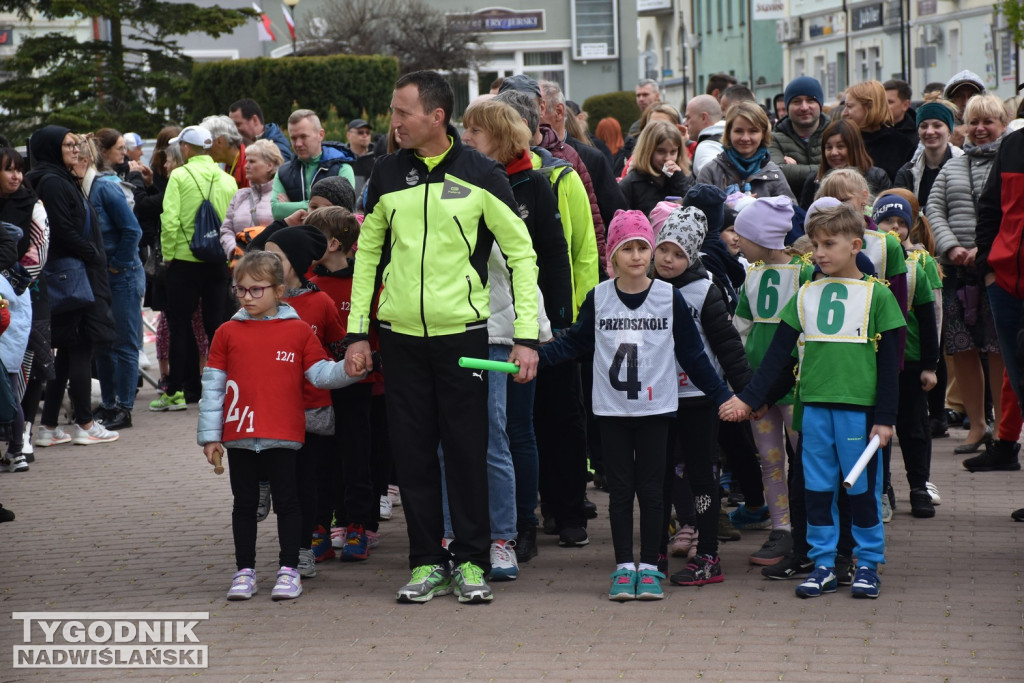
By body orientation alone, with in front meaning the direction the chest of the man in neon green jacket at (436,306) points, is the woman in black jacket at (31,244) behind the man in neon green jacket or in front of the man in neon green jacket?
behind

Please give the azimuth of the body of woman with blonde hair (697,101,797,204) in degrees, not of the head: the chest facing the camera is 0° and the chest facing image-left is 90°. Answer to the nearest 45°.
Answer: approximately 0°

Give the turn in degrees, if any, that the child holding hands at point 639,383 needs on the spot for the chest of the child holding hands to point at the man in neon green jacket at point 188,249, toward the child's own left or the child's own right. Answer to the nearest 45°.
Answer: approximately 135° to the child's own right

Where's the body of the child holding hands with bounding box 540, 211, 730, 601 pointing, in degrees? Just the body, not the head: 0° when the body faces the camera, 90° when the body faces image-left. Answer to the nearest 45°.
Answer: approximately 0°

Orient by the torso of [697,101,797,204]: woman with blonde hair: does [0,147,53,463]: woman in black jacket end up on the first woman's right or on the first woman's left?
on the first woman's right

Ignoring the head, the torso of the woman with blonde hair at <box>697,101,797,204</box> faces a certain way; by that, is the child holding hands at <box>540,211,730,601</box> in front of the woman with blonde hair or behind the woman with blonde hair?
in front

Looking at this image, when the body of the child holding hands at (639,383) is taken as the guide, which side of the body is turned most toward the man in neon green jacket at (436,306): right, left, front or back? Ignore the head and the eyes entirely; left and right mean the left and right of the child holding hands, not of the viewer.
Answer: right

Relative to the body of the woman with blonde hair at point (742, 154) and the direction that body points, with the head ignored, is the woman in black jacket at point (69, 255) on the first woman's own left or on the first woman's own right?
on the first woman's own right

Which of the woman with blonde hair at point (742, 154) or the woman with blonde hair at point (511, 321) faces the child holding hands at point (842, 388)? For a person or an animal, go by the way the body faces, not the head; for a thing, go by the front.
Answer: the woman with blonde hair at point (742, 154)
